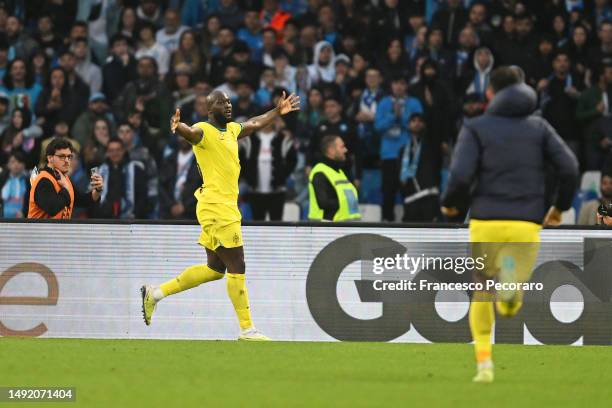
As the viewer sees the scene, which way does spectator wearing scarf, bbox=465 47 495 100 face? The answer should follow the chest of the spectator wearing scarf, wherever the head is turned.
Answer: toward the camera

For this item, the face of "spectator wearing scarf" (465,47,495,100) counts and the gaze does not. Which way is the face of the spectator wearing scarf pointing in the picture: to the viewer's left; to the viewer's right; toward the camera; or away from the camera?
toward the camera

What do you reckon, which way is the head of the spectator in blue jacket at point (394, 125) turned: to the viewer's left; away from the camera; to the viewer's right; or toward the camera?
toward the camera

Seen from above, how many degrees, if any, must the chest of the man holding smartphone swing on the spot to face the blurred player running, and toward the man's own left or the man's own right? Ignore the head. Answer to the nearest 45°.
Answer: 0° — they already face them

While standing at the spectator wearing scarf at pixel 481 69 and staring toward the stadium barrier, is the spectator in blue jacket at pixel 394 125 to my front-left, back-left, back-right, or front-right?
front-right

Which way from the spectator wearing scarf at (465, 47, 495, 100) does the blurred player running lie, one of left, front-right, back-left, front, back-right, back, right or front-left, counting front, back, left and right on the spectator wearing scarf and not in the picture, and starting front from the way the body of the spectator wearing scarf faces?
front

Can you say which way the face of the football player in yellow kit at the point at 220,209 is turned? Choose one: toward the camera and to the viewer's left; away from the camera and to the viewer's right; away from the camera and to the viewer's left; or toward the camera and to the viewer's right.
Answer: toward the camera and to the viewer's right

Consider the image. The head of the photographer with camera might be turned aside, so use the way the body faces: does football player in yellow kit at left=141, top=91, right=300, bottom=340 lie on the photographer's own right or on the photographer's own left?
on the photographer's own right

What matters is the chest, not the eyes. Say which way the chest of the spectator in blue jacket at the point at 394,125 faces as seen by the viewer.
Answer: toward the camera

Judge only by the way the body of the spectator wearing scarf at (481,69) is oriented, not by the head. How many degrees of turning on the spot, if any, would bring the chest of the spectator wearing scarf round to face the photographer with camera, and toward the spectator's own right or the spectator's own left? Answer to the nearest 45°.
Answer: approximately 45° to the spectator's own left

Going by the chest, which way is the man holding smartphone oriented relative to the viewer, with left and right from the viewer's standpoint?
facing the viewer and to the right of the viewer

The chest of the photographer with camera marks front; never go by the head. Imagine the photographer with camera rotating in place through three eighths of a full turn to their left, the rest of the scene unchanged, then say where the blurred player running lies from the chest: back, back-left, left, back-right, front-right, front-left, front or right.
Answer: back

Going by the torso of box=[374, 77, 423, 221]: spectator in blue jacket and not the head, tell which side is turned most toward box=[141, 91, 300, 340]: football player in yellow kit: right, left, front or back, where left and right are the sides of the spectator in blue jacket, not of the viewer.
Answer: front

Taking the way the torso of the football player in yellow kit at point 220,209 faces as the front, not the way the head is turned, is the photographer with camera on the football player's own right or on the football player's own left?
on the football player's own left
